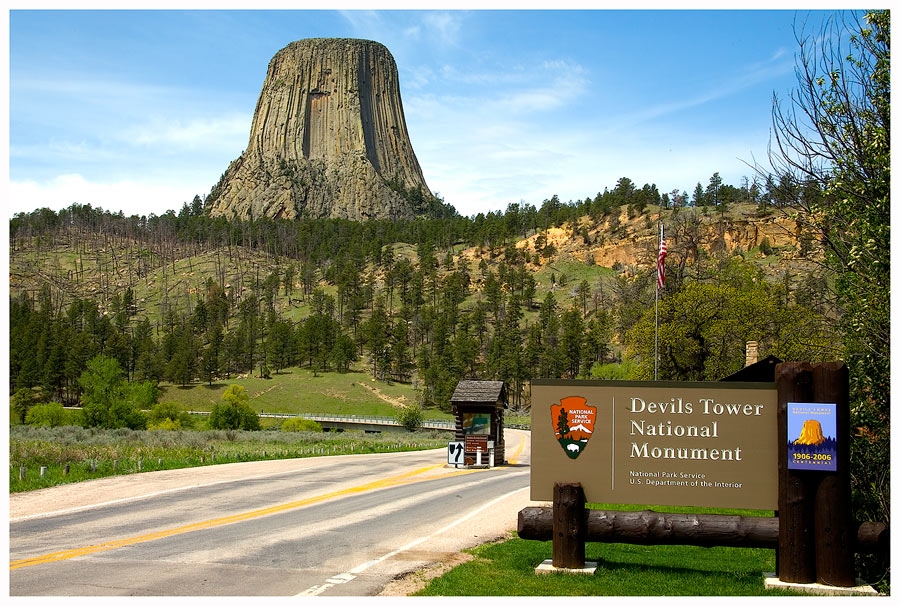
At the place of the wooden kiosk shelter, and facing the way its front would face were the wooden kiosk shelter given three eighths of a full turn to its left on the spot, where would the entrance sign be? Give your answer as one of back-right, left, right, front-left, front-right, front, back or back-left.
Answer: back-right

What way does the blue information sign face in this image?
toward the camera

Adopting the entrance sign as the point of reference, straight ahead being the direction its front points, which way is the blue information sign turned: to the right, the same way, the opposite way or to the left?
the same way

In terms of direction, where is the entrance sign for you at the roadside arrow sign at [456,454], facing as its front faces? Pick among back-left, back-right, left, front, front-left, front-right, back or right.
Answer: front

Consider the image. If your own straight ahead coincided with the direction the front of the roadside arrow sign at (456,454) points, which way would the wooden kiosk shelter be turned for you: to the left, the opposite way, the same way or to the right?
the same way

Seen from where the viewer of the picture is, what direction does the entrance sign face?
facing the viewer

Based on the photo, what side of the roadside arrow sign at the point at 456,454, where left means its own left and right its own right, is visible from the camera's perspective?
front

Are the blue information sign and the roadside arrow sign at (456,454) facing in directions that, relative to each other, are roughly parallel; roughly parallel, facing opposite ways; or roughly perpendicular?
roughly parallel

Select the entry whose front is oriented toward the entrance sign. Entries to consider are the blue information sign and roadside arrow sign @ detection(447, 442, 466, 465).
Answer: the roadside arrow sign

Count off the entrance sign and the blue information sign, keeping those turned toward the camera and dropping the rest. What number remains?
2

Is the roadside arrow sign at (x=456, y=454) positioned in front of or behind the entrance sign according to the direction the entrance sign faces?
behind

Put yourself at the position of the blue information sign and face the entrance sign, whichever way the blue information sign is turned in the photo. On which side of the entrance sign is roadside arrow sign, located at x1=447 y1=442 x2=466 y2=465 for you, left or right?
right

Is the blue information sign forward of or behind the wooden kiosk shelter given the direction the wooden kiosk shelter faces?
forward

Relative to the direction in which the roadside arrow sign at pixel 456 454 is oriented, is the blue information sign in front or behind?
in front

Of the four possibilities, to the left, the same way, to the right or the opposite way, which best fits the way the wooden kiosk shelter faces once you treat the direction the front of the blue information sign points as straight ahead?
the same way
